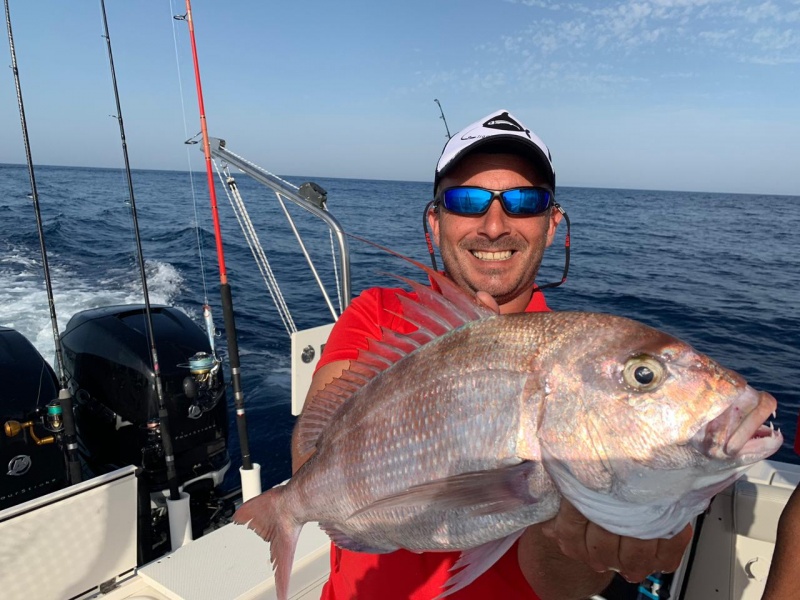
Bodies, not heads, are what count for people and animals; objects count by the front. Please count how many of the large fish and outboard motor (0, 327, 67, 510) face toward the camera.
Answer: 1

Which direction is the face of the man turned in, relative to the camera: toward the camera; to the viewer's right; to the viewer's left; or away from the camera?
toward the camera

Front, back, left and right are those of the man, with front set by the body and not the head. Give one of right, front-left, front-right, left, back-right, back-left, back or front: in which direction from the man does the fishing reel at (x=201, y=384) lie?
back-right

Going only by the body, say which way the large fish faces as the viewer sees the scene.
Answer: to the viewer's right

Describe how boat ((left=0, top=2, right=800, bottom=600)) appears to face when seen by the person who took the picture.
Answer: facing the viewer and to the right of the viewer

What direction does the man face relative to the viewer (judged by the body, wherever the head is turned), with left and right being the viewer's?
facing the viewer

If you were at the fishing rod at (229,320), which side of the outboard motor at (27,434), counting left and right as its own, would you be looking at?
left

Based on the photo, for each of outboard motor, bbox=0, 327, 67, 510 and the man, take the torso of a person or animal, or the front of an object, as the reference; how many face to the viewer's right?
0

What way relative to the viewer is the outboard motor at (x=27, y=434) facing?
toward the camera

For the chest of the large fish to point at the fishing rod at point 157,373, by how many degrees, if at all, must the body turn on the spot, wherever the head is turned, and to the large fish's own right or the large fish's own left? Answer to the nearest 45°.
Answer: approximately 135° to the large fish's own left
